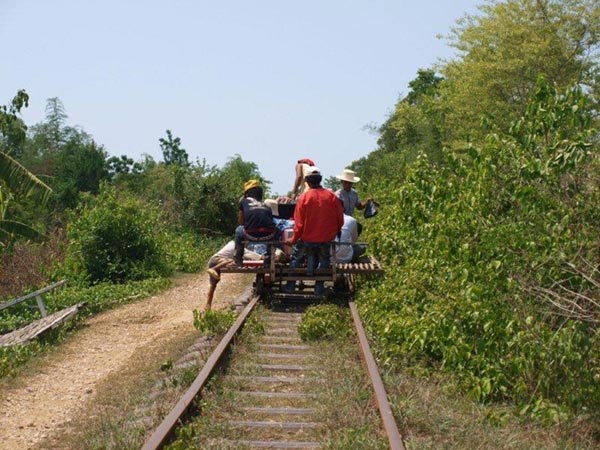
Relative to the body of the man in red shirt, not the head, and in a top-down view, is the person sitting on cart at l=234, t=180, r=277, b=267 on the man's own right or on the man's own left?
on the man's own left

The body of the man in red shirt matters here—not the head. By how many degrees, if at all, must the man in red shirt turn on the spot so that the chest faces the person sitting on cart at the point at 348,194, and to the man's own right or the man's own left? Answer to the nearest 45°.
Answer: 0° — they already face them

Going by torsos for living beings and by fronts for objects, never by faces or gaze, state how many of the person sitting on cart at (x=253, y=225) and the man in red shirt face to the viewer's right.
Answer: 0

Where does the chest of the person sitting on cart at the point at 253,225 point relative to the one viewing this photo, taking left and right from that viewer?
facing away from the viewer and to the left of the viewer

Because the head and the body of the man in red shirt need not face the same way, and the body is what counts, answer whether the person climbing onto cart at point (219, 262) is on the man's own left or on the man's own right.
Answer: on the man's own left

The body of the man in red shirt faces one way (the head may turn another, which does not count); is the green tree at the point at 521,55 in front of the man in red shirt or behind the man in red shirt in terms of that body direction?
in front

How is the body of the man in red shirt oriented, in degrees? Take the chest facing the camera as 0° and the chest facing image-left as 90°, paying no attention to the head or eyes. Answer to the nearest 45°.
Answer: approximately 180°

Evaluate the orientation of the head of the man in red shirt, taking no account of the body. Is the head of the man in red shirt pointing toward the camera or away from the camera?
away from the camera

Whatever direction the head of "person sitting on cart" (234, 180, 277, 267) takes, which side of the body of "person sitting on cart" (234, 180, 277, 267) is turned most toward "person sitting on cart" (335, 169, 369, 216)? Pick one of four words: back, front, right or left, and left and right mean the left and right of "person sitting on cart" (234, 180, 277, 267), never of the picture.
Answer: right

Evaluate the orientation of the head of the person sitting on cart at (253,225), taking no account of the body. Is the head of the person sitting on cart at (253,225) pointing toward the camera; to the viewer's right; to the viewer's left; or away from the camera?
away from the camera
